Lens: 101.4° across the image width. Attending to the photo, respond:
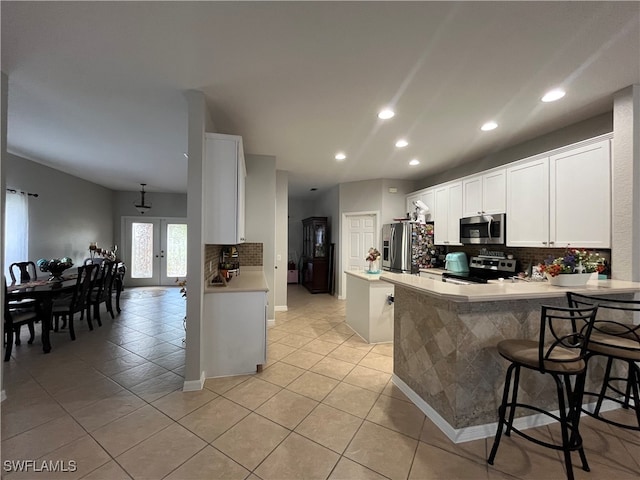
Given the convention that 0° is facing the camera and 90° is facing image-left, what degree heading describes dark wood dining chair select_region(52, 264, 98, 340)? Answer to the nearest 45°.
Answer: approximately 135°

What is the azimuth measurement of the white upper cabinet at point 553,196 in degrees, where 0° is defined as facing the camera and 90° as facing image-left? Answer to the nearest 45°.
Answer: approximately 45°

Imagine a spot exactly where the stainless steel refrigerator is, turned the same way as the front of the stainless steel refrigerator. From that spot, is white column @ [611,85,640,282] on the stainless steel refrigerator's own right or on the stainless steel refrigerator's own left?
on the stainless steel refrigerator's own left

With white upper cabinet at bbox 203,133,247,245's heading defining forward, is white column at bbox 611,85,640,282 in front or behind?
in front

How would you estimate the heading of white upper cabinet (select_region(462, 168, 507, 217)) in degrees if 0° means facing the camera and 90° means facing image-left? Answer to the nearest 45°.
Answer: approximately 45°

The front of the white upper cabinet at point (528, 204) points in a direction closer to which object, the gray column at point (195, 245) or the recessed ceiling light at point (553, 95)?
the gray column

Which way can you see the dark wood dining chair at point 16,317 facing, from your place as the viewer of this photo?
facing away from the viewer and to the right of the viewer

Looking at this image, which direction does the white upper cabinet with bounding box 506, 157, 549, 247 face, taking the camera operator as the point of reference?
facing the viewer and to the left of the viewer

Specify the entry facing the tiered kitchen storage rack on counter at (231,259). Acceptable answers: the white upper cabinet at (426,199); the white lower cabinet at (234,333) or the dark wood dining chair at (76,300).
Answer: the white upper cabinet

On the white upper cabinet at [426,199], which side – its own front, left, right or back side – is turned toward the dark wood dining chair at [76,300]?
front

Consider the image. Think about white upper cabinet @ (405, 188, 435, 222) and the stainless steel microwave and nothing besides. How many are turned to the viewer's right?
0
